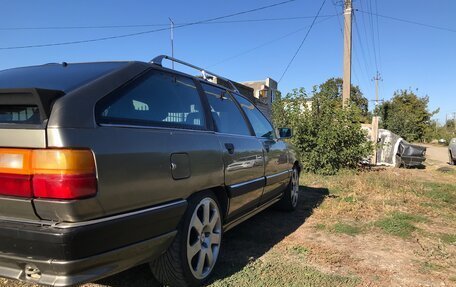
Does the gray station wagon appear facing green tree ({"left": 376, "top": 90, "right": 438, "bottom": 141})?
yes

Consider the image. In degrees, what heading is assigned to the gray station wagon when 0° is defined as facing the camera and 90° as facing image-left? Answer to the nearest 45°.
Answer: approximately 225°
